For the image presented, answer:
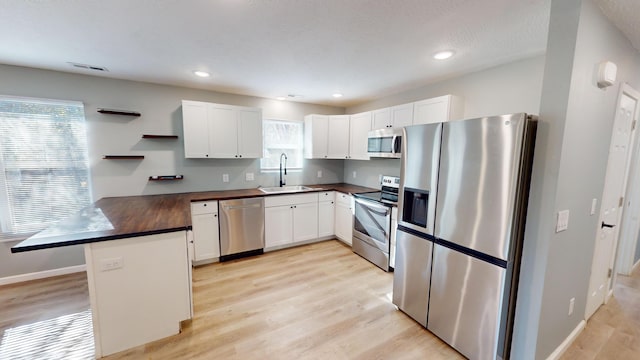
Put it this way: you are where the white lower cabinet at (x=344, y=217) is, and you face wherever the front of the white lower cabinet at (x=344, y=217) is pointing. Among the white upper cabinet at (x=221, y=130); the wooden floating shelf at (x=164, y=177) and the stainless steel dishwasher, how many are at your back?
0

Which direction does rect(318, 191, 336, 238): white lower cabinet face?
toward the camera

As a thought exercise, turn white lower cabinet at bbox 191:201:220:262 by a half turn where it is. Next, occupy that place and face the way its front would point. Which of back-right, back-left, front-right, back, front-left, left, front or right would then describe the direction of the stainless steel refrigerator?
back-right

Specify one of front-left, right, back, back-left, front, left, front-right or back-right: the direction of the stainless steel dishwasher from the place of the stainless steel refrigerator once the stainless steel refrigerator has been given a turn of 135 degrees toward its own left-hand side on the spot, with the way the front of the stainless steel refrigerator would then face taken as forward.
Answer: back

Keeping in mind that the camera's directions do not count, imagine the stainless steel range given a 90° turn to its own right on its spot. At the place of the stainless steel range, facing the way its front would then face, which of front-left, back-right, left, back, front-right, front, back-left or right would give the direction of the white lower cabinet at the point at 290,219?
front-left

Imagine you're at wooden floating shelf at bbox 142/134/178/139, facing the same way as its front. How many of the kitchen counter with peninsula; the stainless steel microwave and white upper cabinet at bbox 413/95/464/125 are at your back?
0

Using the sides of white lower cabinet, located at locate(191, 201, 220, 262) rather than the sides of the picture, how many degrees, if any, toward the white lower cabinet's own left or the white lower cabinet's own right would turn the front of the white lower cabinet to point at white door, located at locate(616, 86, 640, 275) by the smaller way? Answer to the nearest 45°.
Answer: approximately 45° to the white lower cabinet's own left

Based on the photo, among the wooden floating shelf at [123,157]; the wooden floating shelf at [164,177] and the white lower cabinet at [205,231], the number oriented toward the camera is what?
3

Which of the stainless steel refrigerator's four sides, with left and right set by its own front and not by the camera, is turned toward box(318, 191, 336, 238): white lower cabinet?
right

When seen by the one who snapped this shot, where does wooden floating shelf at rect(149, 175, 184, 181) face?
facing the viewer

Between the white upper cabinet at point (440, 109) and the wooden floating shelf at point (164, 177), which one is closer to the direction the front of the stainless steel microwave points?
the wooden floating shelf

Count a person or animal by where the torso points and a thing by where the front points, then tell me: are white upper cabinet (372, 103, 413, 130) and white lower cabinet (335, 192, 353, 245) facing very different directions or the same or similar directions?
same or similar directions

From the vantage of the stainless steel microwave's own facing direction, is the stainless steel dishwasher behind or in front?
in front

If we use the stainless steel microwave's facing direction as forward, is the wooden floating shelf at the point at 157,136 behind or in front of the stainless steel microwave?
in front
